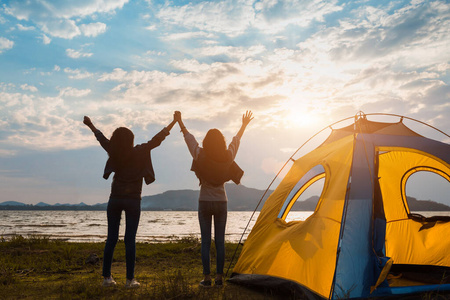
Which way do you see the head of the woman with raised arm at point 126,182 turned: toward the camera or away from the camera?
away from the camera

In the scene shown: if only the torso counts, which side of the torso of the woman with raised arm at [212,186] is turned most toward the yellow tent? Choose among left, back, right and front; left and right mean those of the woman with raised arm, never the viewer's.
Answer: right

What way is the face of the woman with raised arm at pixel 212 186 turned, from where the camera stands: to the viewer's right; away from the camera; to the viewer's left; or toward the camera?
away from the camera

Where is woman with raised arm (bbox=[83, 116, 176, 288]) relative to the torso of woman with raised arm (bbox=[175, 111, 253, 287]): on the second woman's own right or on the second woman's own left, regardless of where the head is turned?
on the second woman's own left

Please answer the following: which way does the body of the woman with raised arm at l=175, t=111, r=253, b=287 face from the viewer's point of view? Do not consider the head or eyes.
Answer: away from the camera
